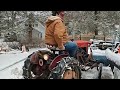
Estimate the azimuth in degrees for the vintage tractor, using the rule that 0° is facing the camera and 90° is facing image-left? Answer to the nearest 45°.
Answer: approximately 225°

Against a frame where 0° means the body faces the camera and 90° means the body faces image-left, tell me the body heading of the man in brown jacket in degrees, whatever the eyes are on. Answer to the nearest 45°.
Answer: approximately 225°
